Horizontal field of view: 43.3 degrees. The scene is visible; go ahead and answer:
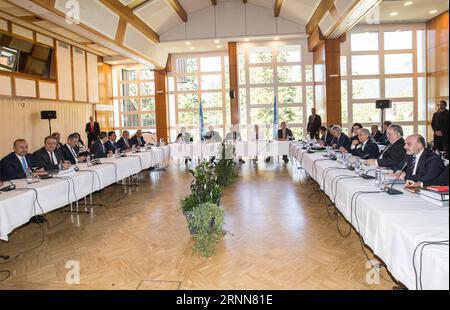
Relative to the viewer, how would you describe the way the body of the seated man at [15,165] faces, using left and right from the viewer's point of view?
facing the viewer and to the right of the viewer

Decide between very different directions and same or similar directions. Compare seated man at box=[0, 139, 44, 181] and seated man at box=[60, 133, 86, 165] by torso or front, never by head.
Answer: same or similar directions

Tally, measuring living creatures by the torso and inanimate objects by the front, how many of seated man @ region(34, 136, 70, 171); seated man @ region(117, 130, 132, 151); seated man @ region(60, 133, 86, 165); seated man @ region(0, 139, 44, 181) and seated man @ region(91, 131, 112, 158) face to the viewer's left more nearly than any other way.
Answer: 0

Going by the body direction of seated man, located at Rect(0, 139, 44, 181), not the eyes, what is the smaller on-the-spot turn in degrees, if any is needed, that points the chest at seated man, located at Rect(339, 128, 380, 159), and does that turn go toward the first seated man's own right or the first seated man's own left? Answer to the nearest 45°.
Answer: approximately 45° to the first seated man's own left

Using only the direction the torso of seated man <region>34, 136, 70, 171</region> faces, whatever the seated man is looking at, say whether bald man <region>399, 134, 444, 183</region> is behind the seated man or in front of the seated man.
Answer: in front

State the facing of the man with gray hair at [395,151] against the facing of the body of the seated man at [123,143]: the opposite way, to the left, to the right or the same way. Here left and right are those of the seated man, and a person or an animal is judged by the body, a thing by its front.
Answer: the opposite way

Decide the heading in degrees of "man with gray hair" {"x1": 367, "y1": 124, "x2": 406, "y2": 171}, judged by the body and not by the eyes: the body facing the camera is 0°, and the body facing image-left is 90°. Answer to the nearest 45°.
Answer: approximately 90°

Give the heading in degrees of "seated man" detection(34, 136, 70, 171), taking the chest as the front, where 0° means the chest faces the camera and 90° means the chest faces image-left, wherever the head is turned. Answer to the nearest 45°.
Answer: approximately 315°

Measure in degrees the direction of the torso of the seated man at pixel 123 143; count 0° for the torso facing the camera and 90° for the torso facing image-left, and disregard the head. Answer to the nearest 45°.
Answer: approximately 315°

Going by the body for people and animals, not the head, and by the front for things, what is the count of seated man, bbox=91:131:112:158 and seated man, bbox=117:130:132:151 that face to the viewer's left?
0

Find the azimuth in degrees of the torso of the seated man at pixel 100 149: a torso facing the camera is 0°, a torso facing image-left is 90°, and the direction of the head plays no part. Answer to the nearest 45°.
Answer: approximately 315°
